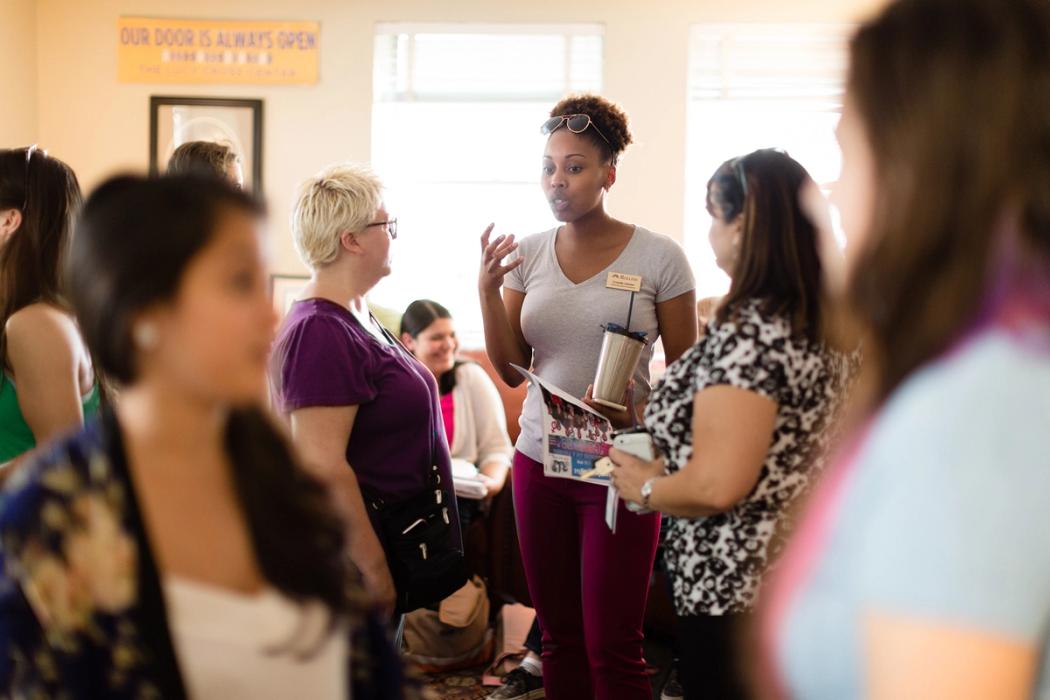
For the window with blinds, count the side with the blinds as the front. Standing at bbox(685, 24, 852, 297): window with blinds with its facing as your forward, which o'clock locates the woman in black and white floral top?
The woman in black and white floral top is roughly at 12 o'clock from the window with blinds.

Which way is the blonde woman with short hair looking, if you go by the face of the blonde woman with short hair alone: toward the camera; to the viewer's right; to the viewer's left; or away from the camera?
to the viewer's right

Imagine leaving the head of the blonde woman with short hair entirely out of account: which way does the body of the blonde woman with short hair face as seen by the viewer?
to the viewer's right

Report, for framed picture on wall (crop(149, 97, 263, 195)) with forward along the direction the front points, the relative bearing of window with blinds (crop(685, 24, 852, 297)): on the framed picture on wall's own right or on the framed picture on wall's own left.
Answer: on the framed picture on wall's own left

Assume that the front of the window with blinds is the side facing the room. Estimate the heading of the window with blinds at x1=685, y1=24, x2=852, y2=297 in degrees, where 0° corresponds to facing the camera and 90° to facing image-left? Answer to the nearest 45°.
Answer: approximately 0°
